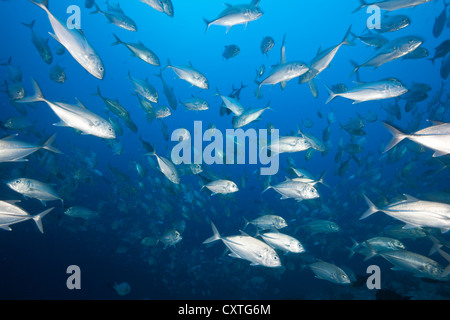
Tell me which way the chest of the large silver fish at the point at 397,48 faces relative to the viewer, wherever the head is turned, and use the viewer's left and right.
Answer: facing to the right of the viewer

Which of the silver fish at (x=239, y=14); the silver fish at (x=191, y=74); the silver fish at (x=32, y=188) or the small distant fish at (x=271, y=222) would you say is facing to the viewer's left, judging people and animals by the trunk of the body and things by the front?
the silver fish at (x=32, y=188)

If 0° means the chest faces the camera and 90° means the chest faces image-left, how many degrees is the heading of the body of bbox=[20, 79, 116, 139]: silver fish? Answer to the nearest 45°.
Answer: approximately 270°

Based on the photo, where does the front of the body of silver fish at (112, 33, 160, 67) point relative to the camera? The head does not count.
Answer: to the viewer's right

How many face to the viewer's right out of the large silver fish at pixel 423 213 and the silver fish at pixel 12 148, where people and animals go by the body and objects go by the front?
1

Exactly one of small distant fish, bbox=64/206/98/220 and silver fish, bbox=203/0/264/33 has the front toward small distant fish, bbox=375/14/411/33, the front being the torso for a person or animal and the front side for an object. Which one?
the silver fish
